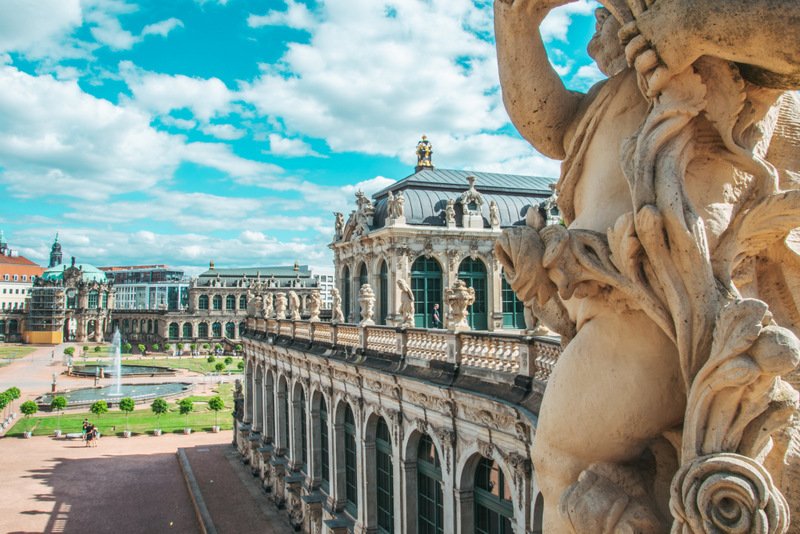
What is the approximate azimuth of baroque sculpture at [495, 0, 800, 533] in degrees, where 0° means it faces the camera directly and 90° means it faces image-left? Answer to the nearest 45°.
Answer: approximately 45°
